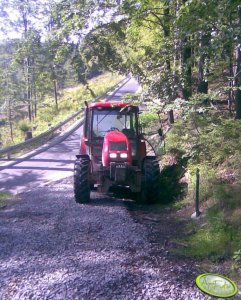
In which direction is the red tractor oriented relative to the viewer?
toward the camera
